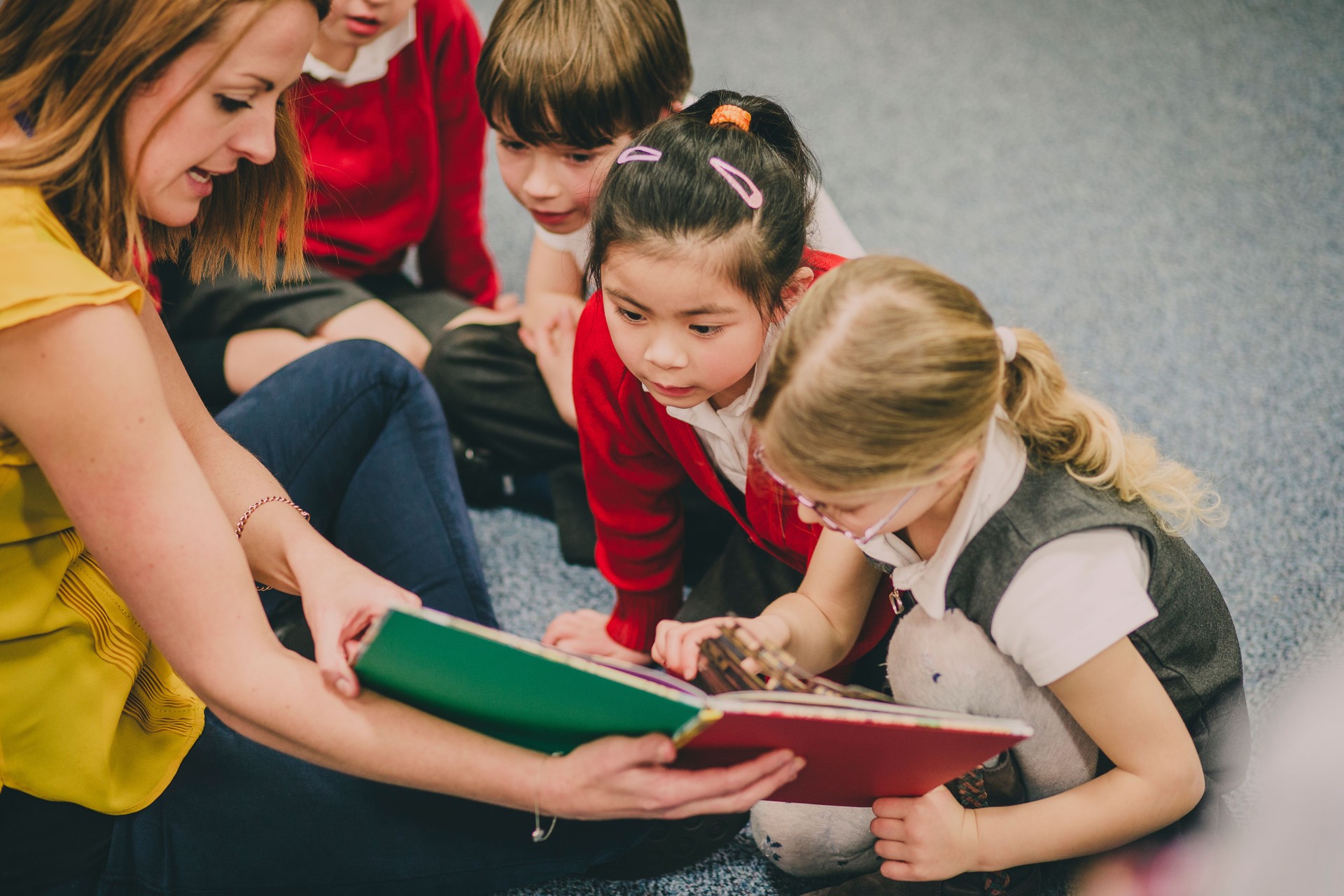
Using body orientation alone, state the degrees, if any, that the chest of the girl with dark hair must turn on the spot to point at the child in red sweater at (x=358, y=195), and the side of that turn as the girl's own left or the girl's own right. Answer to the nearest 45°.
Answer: approximately 90° to the girl's own right

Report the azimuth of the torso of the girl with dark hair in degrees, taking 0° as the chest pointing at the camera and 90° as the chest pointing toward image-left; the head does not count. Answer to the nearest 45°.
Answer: approximately 45°
